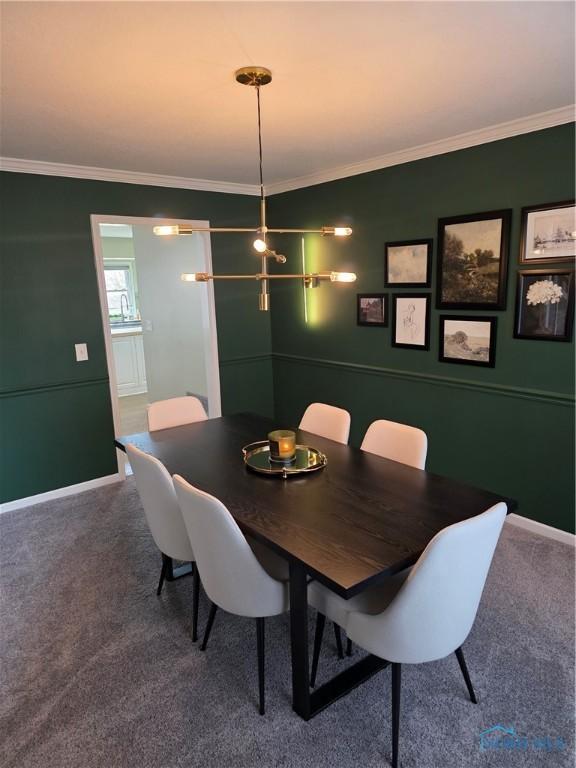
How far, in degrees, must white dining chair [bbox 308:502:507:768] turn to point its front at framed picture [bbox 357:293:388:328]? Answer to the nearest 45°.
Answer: approximately 45° to its right

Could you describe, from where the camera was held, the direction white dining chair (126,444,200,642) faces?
facing away from the viewer and to the right of the viewer

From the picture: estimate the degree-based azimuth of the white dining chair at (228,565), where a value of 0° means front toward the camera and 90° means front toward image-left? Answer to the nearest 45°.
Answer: approximately 225°

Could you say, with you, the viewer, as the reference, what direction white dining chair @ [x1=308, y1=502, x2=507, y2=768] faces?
facing away from the viewer and to the left of the viewer

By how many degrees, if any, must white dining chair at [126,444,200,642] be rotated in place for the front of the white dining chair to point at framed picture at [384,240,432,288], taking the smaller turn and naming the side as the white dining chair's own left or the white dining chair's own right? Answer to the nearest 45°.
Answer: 0° — it already faces it
